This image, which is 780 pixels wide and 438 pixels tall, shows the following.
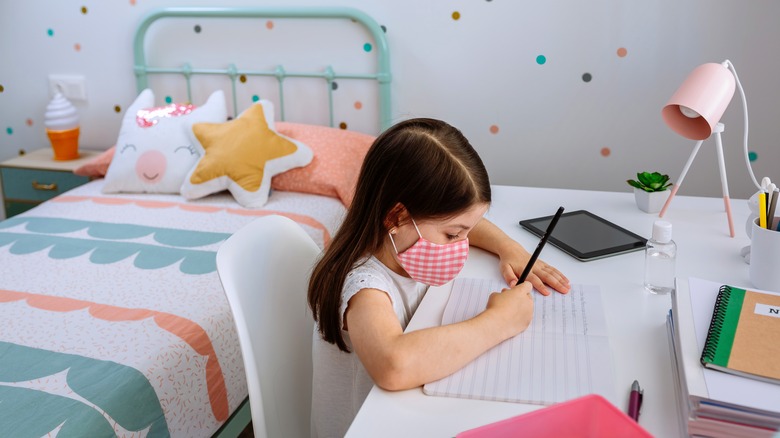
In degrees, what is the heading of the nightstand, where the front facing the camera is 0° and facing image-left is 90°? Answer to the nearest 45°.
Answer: approximately 0°

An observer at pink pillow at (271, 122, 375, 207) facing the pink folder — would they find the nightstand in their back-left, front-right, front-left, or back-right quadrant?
back-right

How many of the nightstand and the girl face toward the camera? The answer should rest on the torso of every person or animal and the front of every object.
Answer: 1

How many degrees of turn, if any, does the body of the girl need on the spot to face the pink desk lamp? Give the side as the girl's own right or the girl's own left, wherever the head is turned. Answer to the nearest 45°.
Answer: approximately 45° to the girl's own left

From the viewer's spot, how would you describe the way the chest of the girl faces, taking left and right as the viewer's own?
facing to the right of the viewer

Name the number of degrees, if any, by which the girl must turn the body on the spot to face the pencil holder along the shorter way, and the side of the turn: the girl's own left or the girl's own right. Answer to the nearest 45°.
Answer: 0° — they already face it

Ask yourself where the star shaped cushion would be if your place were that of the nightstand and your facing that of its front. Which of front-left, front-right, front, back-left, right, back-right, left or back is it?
front-left

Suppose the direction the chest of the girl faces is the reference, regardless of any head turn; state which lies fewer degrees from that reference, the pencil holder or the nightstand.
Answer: the pencil holder

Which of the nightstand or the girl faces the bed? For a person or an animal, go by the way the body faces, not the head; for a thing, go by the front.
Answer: the nightstand

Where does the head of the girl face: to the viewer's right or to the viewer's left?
to the viewer's right

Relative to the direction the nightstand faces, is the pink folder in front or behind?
in front

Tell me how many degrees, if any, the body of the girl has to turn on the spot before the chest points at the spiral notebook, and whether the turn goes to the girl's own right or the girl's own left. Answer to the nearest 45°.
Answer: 0° — they already face it

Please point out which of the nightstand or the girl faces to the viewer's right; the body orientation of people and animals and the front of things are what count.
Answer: the girl

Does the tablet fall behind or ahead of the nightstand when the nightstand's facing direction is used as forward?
ahead
